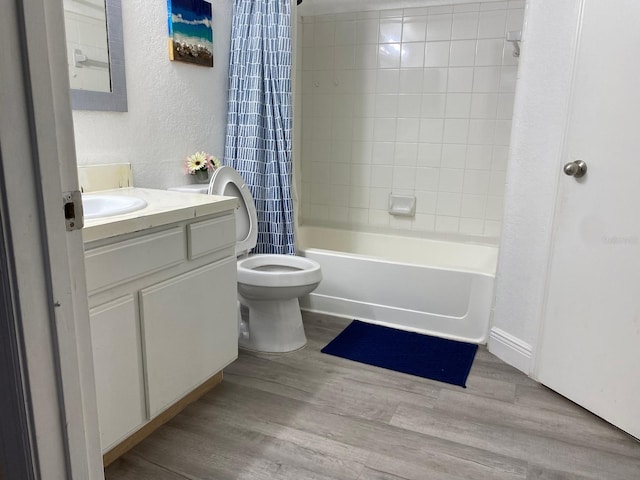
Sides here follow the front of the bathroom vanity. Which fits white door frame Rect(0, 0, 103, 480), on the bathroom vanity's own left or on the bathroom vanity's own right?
on the bathroom vanity's own right

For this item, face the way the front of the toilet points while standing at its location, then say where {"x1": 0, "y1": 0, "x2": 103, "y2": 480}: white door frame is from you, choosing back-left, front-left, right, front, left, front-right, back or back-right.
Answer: front-right

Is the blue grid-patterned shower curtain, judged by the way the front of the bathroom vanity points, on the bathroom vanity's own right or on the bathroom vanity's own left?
on the bathroom vanity's own left

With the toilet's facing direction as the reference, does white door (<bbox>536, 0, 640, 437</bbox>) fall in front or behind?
in front

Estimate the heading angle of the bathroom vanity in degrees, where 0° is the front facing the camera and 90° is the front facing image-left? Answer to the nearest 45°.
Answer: approximately 315°

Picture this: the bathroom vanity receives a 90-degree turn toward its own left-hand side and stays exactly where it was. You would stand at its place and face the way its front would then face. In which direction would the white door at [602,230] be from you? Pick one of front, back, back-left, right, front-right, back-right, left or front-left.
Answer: front-right

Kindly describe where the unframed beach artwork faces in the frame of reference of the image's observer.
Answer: facing the viewer and to the right of the viewer

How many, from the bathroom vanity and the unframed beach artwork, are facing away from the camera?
0

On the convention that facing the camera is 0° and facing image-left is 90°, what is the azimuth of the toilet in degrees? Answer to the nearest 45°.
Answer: approximately 315°

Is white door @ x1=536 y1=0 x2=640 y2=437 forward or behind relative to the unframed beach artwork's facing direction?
forward
